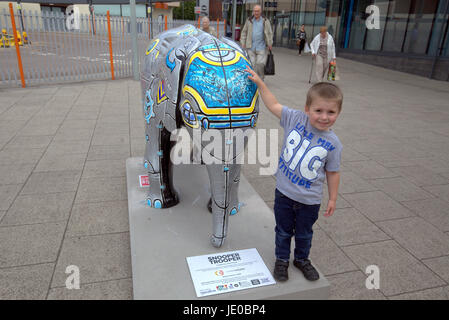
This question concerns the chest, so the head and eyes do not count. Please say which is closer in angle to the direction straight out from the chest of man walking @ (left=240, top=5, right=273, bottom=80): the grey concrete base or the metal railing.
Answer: the grey concrete base

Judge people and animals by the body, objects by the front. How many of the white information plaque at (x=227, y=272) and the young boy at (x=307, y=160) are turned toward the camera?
2

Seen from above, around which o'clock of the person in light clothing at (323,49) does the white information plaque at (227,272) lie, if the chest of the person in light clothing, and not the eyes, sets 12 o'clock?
The white information plaque is roughly at 12 o'clock from the person in light clothing.

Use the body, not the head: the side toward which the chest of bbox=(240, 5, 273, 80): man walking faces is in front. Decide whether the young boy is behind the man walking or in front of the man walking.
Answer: in front

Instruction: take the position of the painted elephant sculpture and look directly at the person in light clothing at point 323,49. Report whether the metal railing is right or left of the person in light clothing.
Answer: left

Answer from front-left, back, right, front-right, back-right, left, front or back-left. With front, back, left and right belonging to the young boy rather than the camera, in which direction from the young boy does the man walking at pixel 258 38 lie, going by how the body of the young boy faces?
back

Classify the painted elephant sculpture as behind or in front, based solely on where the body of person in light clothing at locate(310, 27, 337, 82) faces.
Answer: in front

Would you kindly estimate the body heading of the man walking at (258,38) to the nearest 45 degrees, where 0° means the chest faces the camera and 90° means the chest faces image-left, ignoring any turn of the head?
approximately 0°

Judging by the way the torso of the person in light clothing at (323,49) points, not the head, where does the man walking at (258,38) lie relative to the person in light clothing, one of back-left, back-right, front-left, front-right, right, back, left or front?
front-right
